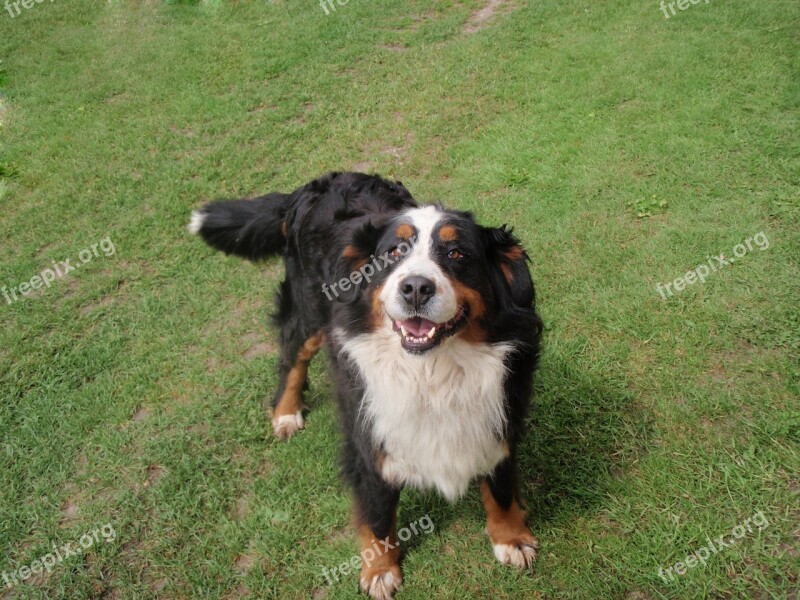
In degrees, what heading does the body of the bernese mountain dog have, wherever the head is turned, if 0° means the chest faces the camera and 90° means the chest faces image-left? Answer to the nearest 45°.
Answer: approximately 315°
